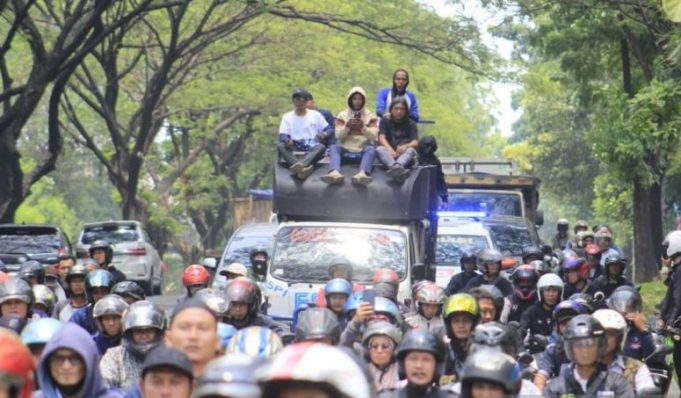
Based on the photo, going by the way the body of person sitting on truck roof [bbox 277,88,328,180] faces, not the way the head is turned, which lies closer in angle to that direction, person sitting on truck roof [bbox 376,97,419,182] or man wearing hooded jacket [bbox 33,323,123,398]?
the man wearing hooded jacket

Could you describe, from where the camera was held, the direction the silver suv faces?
facing away from the viewer

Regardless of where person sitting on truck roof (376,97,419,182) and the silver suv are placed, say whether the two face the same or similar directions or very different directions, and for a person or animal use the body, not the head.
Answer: very different directions

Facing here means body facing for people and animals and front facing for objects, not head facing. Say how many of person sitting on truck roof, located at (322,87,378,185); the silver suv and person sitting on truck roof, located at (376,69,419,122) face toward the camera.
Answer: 2

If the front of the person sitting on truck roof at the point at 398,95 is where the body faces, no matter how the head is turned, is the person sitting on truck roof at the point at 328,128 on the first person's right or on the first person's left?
on the first person's right
